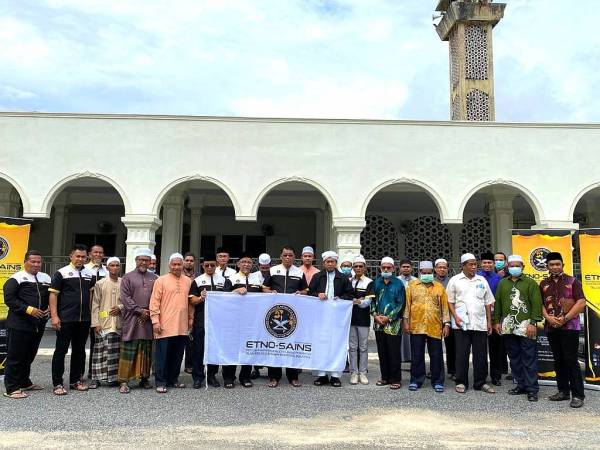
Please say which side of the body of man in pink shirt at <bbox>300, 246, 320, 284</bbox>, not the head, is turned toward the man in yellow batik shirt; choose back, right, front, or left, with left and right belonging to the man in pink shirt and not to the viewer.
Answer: left

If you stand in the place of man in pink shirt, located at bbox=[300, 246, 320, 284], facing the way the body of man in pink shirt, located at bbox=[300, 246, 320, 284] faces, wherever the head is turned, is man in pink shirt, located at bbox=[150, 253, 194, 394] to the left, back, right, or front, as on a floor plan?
right

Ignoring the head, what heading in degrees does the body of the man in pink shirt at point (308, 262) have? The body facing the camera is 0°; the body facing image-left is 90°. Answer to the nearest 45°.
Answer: approximately 0°

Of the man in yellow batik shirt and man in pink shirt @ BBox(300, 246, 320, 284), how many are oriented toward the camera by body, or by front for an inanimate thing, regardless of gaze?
2

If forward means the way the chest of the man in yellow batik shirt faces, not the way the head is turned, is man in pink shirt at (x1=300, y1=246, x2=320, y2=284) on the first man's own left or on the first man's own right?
on the first man's own right

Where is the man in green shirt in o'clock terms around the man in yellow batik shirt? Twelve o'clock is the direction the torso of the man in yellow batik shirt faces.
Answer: The man in green shirt is roughly at 9 o'clock from the man in yellow batik shirt.

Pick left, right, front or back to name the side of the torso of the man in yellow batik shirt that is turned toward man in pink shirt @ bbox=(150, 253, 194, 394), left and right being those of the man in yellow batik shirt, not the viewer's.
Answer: right
